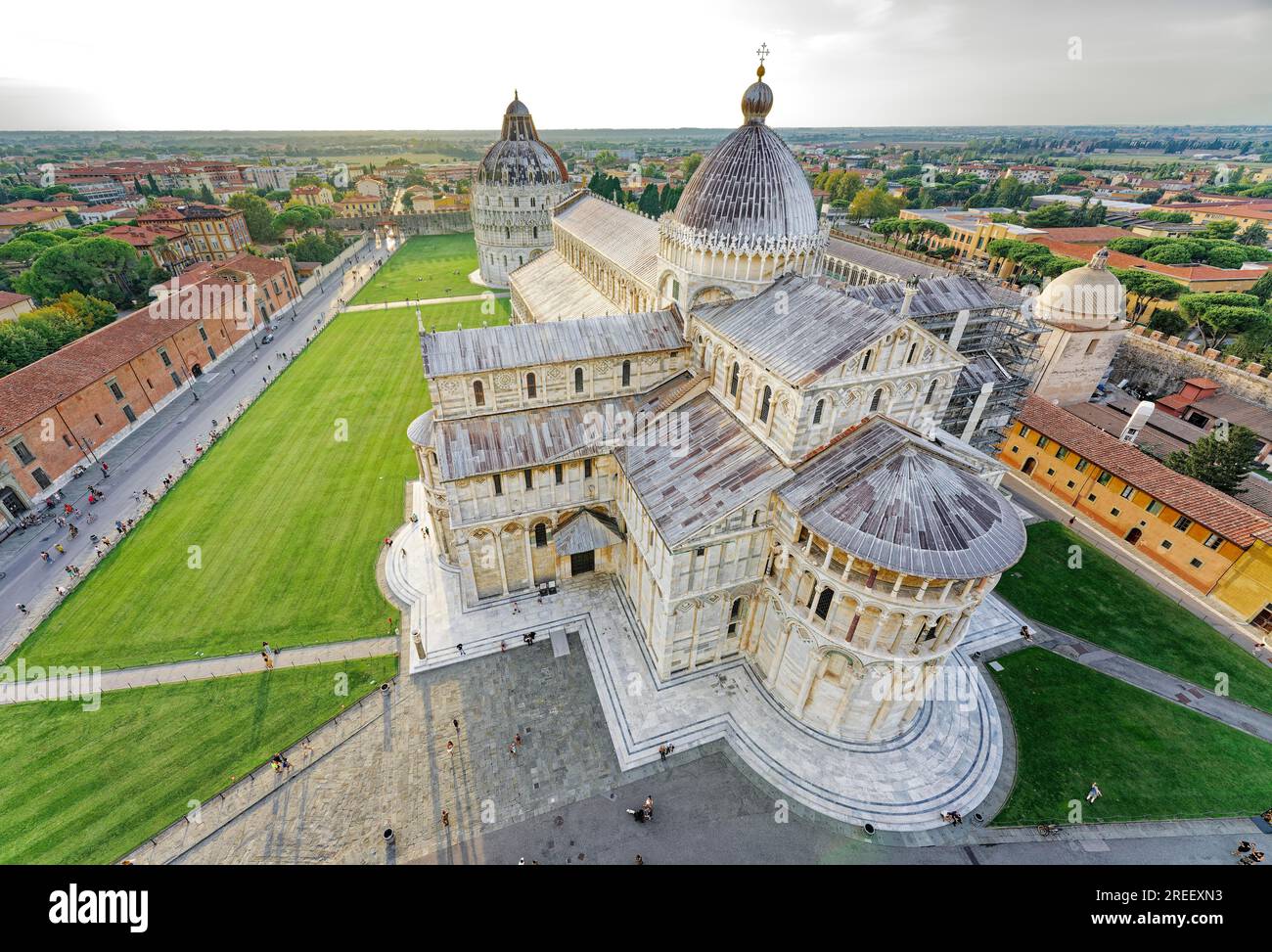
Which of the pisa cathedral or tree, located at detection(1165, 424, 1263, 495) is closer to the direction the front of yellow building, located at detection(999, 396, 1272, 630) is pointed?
the pisa cathedral

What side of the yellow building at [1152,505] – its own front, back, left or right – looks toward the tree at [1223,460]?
back

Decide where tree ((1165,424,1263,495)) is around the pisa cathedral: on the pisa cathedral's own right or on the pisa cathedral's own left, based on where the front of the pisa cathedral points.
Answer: on the pisa cathedral's own right

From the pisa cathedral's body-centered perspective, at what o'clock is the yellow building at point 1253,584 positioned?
The yellow building is roughly at 4 o'clock from the pisa cathedral.

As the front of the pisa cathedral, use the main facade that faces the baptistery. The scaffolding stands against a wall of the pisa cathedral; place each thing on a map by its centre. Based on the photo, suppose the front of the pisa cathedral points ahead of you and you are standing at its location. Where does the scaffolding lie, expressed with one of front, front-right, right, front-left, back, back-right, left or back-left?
right

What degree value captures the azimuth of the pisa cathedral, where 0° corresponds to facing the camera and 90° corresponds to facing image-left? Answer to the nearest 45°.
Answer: approximately 135°

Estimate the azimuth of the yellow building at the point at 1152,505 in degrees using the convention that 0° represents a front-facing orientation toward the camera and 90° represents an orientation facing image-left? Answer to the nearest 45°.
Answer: approximately 45°

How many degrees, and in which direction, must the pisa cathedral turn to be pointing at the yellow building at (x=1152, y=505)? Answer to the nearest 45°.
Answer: approximately 90° to its right
